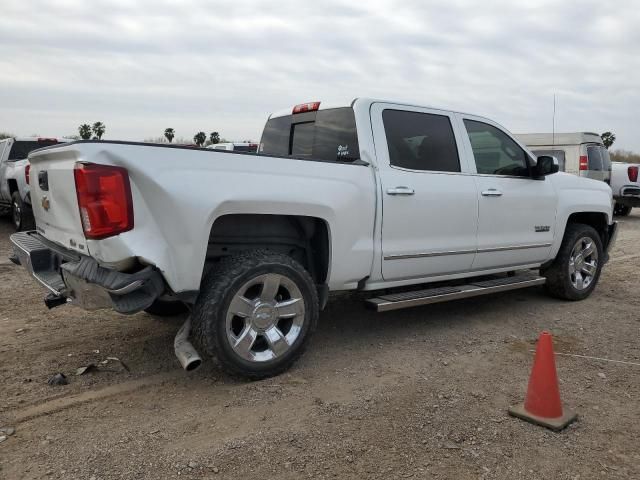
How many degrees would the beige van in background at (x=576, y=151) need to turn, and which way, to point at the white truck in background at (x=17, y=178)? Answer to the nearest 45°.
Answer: approximately 90° to its left

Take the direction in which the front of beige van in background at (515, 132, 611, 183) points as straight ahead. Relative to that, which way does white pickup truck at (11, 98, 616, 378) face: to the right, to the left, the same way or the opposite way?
to the right

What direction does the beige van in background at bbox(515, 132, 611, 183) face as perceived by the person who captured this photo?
facing away from the viewer and to the left of the viewer

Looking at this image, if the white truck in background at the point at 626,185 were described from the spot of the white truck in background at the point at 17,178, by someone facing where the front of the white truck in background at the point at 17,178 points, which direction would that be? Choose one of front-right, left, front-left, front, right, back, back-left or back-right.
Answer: back-right

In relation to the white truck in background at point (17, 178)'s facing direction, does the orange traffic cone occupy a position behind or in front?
behind

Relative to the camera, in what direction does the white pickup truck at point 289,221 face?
facing away from the viewer and to the right of the viewer

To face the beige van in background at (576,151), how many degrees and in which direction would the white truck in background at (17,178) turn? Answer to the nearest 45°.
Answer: approximately 135° to its right

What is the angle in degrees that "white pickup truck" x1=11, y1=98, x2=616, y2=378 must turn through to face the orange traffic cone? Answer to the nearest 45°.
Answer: approximately 90° to its right

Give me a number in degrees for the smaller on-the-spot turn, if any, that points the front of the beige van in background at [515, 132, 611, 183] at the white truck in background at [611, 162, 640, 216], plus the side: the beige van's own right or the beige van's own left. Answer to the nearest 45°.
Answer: approximately 90° to the beige van's own right

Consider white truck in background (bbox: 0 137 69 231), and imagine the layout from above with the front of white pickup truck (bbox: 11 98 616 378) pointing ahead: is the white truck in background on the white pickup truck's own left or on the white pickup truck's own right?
on the white pickup truck's own left

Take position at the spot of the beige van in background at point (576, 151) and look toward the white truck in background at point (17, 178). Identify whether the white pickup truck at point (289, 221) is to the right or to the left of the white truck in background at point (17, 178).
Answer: left

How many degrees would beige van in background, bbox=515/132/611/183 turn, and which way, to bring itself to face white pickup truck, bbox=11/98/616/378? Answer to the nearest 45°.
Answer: approximately 135° to its left

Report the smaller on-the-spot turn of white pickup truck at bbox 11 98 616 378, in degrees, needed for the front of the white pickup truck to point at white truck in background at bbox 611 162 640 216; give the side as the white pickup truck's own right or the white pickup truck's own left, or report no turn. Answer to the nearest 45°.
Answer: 0° — it already faces it

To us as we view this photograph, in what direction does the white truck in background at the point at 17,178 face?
facing away from the viewer and to the left of the viewer
